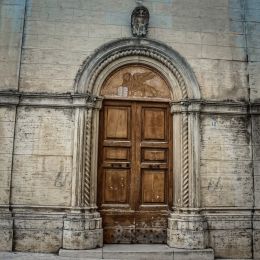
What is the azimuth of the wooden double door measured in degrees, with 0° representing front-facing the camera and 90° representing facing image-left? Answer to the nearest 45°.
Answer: approximately 0°
